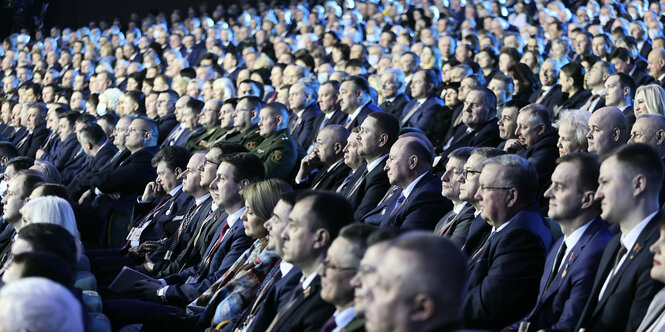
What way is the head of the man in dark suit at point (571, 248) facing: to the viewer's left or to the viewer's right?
to the viewer's left

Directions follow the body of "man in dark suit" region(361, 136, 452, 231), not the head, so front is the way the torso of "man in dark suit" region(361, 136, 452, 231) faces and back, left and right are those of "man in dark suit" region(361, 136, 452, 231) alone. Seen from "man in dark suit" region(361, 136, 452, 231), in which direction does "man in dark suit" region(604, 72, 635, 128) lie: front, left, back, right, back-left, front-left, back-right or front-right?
back

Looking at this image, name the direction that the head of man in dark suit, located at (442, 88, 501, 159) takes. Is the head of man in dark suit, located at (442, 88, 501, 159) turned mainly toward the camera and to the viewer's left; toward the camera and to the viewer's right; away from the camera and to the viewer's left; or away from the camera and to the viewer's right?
toward the camera and to the viewer's left

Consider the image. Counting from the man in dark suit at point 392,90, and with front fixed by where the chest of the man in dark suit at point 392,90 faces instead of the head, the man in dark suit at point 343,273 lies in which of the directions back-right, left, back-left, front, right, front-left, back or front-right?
front-left

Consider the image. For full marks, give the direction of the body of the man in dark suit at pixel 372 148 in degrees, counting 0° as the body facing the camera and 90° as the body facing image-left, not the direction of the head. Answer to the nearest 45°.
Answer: approximately 45°

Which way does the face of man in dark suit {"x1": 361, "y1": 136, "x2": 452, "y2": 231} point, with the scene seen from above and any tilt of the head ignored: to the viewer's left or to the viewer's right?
to the viewer's left

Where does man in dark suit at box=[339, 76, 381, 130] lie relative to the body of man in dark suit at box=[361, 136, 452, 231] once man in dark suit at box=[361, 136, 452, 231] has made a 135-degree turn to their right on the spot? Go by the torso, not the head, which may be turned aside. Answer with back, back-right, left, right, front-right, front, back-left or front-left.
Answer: front

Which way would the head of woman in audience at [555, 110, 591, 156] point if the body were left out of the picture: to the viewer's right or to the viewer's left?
to the viewer's left

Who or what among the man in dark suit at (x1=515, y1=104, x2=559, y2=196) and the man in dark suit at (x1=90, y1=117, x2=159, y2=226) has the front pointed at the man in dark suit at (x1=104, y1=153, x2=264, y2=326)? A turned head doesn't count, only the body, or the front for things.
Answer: the man in dark suit at (x1=515, y1=104, x2=559, y2=196)

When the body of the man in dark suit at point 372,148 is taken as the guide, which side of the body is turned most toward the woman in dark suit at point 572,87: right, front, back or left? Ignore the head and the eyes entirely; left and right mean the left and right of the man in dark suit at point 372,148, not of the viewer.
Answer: back

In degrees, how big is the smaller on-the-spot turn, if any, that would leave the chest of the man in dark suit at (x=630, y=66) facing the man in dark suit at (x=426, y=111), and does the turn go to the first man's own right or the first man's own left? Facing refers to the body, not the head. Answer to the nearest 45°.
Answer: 0° — they already face them

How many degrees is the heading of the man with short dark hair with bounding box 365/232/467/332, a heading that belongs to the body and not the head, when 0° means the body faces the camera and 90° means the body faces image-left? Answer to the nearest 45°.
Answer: approximately 90°

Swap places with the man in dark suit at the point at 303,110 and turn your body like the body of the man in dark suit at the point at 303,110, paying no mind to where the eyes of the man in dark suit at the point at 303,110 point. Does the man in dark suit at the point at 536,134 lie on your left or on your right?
on your left

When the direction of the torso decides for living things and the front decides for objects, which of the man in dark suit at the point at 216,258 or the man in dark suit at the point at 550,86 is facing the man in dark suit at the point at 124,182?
the man in dark suit at the point at 550,86
